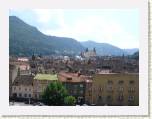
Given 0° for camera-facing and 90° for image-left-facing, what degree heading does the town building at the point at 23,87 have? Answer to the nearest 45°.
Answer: approximately 0°

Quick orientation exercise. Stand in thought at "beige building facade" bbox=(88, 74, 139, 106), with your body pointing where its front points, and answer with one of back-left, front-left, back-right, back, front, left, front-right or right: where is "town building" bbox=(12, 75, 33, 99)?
right

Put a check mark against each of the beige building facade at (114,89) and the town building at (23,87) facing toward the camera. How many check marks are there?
2

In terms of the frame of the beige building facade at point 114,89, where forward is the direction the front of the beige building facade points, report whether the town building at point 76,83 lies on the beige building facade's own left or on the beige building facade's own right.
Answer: on the beige building facade's own right

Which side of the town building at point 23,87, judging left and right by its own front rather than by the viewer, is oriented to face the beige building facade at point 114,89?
left

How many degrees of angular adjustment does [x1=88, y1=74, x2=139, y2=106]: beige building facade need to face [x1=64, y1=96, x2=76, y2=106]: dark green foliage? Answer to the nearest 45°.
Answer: approximately 90° to its right

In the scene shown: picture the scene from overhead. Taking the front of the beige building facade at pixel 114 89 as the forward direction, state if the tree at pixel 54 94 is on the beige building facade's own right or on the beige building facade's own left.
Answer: on the beige building facade's own right

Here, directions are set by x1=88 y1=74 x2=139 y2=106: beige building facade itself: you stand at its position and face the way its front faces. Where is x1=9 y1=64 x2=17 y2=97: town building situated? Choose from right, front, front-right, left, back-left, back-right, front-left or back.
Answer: right

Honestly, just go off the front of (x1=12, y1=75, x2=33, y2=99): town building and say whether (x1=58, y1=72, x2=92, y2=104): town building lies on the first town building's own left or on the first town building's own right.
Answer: on the first town building's own left

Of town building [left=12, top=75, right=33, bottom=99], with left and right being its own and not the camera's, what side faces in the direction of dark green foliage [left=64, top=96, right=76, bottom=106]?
left
